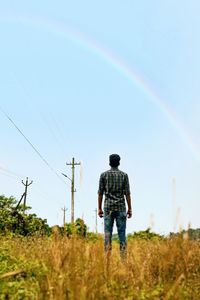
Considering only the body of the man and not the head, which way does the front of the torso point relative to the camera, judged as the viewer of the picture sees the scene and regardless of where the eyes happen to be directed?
away from the camera
